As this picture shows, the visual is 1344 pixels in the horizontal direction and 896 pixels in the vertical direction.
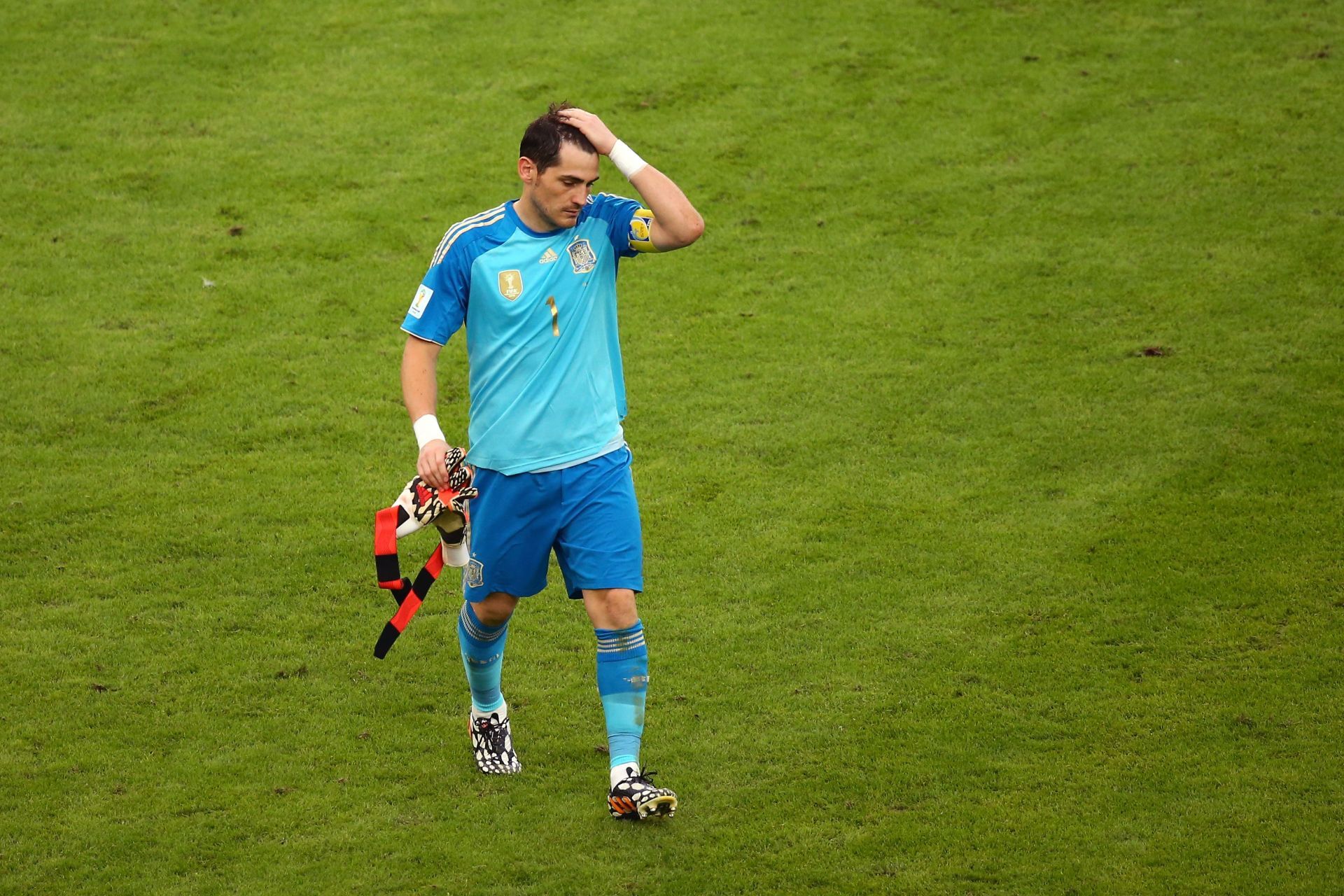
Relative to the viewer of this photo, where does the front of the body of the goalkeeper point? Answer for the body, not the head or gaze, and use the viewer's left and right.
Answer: facing the viewer and to the right of the viewer
